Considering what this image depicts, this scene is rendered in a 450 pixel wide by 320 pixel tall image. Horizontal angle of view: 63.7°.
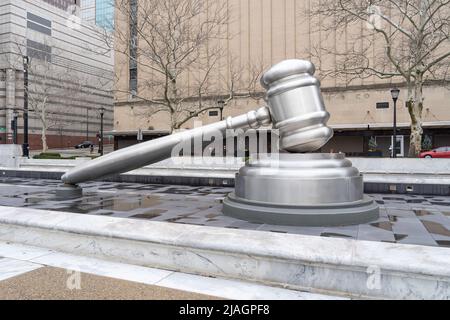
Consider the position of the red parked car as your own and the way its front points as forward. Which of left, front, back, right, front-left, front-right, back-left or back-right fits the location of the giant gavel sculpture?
left

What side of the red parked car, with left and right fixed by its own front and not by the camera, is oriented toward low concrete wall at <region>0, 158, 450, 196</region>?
left

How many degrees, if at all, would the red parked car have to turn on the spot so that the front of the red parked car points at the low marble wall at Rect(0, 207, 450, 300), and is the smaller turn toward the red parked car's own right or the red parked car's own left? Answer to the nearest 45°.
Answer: approximately 90° to the red parked car's own left

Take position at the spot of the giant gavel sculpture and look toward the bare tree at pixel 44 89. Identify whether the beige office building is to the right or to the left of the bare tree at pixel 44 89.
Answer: right

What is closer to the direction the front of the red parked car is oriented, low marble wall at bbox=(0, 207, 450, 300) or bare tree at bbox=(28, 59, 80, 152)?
the bare tree

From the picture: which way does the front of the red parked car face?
to the viewer's left

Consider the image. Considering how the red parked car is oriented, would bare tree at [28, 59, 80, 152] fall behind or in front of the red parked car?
in front
